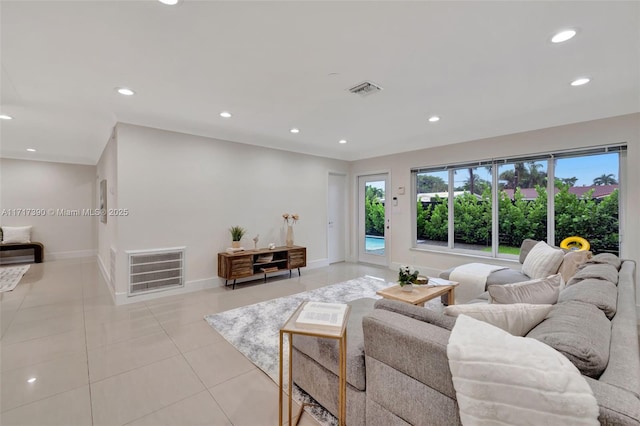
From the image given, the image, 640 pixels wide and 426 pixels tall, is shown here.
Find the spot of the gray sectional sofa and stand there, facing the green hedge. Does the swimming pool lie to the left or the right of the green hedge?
left

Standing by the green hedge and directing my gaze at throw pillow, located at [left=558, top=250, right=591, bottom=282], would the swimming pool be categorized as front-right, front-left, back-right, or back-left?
back-right

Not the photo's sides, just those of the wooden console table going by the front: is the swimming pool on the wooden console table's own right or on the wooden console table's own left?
on the wooden console table's own left

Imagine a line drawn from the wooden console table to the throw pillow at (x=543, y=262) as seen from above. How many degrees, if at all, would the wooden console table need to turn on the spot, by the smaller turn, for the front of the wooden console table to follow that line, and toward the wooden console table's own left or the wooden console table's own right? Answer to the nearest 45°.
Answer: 0° — it already faces it

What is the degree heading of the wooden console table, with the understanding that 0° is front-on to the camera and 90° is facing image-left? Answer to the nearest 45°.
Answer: approximately 315°

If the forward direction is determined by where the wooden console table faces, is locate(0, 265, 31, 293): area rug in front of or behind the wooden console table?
behind

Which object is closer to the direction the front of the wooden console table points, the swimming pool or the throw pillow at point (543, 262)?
the throw pillow

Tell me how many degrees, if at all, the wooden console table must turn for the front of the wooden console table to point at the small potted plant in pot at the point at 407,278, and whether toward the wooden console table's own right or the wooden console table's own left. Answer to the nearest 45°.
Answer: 0° — it already faces it
